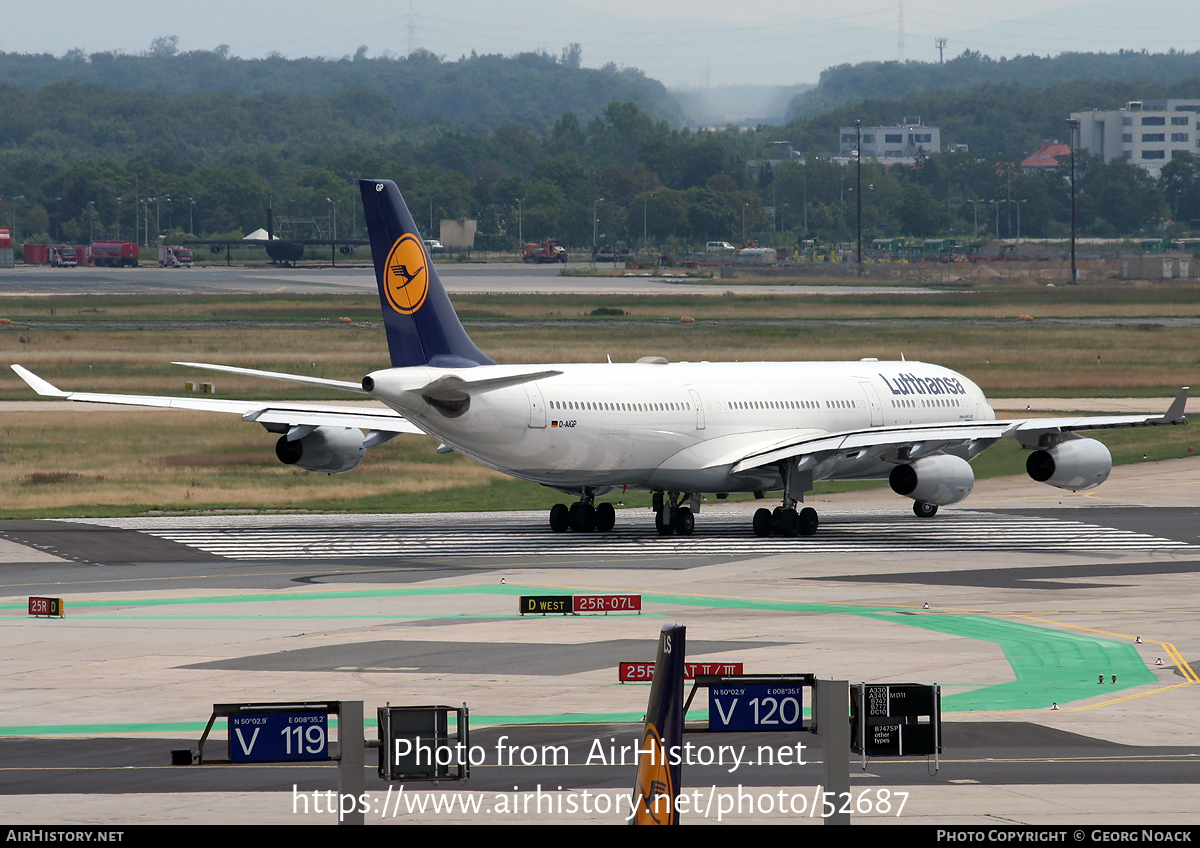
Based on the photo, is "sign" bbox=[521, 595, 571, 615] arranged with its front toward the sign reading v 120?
yes

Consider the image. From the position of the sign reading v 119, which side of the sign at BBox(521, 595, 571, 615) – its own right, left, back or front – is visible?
front

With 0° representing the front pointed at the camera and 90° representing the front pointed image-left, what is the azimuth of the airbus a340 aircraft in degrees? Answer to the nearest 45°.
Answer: approximately 225°

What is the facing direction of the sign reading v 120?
toward the camera

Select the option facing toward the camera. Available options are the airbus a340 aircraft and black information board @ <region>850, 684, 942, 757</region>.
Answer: the black information board

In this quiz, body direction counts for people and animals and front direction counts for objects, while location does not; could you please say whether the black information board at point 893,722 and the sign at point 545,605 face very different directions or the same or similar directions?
same or similar directions

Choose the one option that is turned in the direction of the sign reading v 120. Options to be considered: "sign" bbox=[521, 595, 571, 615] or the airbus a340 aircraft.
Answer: the sign

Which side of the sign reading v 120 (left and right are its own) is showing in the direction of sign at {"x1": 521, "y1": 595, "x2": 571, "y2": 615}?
back

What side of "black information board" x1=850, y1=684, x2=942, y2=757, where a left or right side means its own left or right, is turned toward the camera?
front

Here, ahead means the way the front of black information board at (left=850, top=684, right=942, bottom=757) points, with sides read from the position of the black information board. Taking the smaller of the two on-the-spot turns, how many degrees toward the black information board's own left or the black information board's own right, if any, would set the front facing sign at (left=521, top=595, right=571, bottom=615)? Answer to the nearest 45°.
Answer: approximately 180°

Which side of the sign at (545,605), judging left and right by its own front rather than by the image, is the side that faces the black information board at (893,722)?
front

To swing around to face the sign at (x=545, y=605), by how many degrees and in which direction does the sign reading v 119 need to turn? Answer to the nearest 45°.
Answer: approximately 180°

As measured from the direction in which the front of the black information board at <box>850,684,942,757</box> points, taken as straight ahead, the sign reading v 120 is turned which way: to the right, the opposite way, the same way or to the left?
the same way

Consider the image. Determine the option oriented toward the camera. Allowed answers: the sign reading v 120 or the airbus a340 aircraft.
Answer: the sign reading v 120

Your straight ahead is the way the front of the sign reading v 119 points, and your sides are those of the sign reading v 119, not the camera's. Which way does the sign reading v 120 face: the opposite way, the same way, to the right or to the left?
the same way

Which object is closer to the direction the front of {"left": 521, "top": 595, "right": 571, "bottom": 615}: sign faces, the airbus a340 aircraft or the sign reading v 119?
the sign reading v 119
